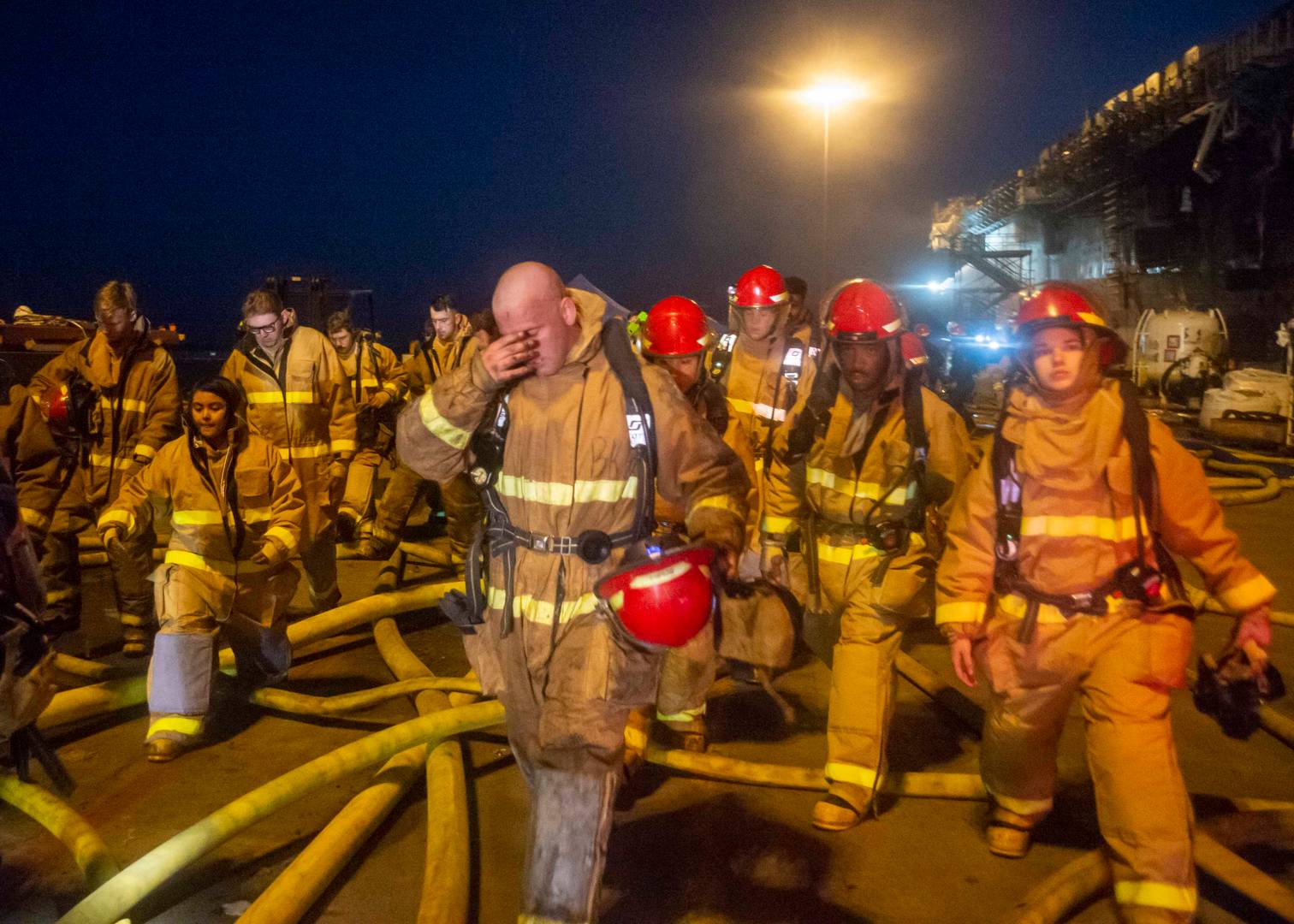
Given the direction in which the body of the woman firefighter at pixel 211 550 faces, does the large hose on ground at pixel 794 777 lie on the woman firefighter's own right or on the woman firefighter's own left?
on the woman firefighter's own left

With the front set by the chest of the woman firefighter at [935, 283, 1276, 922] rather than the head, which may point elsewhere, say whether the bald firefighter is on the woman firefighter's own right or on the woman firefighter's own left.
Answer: on the woman firefighter's own right

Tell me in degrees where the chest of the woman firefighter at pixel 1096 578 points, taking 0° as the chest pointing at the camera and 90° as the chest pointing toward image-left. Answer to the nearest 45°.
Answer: approximately 0°

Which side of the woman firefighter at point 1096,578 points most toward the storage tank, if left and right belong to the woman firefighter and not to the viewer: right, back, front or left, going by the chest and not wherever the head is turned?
back

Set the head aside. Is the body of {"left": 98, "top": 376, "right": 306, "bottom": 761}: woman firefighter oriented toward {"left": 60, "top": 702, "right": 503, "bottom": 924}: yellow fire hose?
yes

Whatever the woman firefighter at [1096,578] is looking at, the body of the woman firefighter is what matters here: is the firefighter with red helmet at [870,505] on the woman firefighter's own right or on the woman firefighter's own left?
on the woman firefighter's own right

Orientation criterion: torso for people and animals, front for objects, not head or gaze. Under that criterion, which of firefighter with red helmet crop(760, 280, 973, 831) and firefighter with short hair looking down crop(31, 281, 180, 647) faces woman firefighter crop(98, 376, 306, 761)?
firefighter with short hair looking down crop(31, 281, 180, 647)

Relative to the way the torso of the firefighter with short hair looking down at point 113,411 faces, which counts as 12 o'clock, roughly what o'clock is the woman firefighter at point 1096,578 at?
The woman firefighter is roughly at 11 o'clock from the firefighter with short hair looking down.

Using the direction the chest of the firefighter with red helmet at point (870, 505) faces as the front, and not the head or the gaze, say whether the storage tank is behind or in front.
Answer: behind

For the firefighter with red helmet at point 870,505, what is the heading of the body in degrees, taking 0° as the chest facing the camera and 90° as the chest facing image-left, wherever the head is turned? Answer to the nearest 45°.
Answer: approximately 0°
